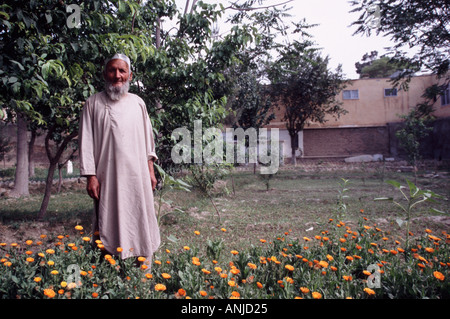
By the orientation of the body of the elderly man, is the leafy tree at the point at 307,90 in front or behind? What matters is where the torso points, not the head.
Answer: behind

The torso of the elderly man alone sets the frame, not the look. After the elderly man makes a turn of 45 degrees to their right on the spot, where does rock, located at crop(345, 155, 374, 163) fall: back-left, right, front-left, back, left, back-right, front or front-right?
back

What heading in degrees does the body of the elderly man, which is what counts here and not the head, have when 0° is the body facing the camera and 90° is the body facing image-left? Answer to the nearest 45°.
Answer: approximately 0°
